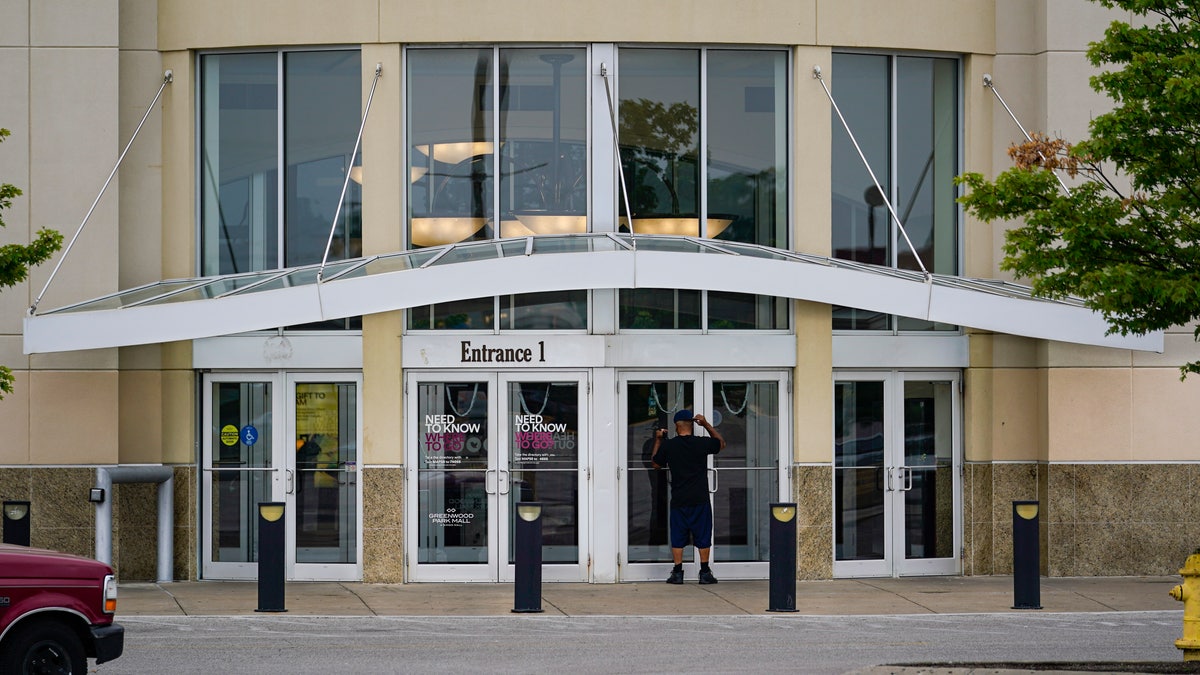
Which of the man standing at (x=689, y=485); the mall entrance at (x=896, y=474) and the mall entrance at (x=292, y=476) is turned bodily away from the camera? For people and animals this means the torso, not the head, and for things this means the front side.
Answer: the man standing

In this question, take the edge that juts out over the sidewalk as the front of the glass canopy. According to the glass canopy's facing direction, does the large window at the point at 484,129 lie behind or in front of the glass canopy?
behind

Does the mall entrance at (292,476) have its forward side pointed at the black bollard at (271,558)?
yes

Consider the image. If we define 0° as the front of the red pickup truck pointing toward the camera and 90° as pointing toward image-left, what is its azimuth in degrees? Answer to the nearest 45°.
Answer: approximately 270°

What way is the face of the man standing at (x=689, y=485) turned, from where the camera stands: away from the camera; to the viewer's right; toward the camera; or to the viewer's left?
away from the camera

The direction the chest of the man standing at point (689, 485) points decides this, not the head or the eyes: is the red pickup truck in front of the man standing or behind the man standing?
behind

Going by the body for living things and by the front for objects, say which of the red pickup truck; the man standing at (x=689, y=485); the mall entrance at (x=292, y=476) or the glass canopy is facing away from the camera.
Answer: the man standing

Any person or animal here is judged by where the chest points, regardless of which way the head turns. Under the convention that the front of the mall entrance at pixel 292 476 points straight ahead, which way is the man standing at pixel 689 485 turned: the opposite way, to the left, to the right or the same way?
the opposite way

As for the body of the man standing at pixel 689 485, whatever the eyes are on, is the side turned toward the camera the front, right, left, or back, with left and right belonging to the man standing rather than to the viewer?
back

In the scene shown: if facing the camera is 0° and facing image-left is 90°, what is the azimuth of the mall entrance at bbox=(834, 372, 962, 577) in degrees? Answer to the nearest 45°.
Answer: approximately 0°

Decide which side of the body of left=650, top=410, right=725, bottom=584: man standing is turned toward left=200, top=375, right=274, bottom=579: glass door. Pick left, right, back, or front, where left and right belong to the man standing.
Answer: left
